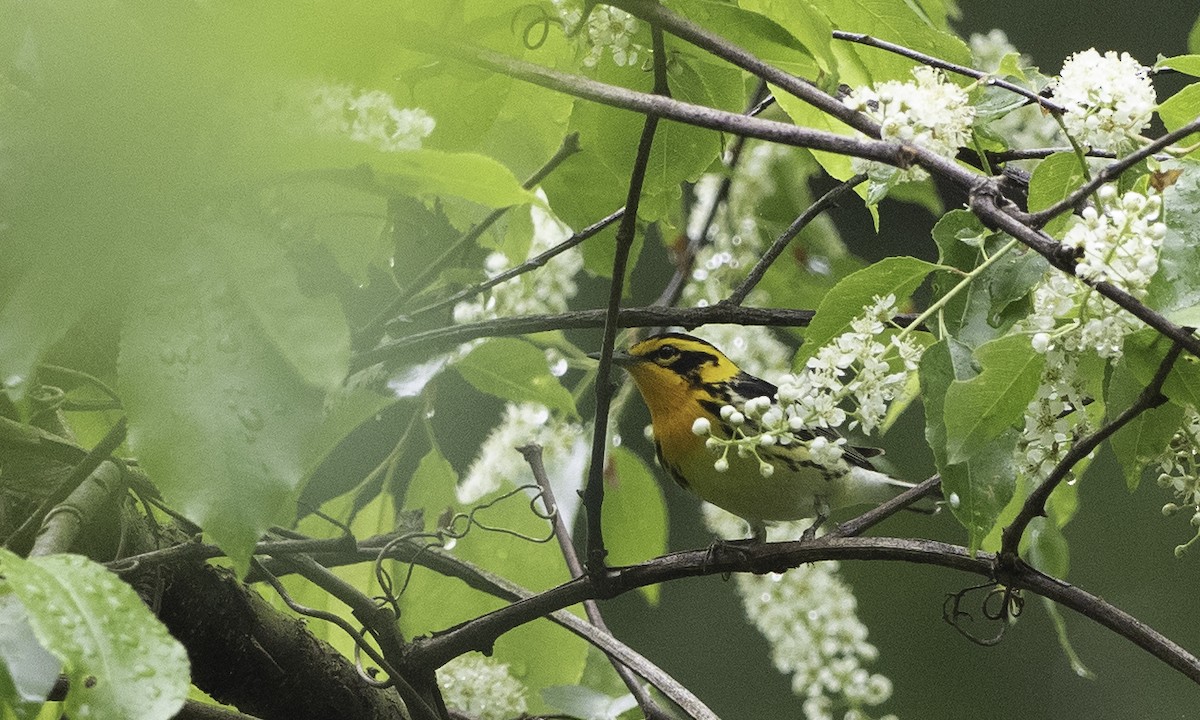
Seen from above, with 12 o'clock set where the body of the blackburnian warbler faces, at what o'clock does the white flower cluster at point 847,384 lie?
The white flower cluster is roughly at 9 o'clock from the blackburnian warbler.

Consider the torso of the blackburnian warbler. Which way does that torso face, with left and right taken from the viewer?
facing to the left of the viewer

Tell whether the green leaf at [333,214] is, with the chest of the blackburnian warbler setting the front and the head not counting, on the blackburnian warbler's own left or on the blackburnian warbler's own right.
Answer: on the blackburnian warbler's own left
